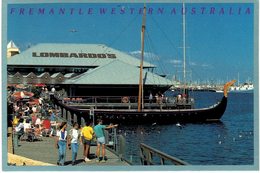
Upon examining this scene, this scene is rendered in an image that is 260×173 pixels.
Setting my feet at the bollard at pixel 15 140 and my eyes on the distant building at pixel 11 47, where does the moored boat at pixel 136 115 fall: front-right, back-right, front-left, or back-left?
front-right

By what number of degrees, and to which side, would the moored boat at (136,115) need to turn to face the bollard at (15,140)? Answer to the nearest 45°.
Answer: approximately 90° to its right

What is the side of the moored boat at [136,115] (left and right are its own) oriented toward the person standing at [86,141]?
right

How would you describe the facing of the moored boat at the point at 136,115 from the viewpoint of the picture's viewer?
facing to the right of the viewer
